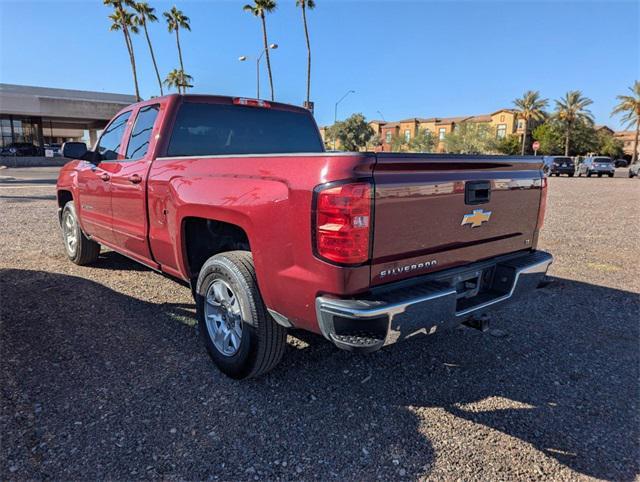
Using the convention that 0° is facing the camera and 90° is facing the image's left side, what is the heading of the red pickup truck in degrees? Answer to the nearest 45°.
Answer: approximately 135°

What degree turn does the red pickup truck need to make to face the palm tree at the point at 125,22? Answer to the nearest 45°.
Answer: approximately 45° to its right
